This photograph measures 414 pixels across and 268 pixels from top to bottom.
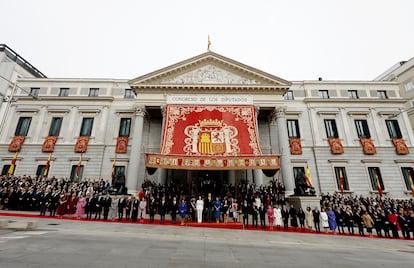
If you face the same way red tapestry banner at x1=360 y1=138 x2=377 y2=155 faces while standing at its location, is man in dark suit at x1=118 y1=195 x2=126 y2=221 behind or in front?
in front

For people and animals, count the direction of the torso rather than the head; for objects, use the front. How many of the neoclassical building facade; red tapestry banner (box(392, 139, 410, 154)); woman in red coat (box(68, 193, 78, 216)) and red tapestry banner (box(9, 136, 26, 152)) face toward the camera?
4

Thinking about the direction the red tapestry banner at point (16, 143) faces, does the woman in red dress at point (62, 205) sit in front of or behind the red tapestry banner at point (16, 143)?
in front

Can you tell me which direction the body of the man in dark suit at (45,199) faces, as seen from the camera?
toward the camera

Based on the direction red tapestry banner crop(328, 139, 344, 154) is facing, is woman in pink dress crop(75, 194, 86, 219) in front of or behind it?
in front

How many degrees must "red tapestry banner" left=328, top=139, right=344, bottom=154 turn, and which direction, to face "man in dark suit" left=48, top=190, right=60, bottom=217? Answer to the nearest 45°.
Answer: approximately 45° to its right

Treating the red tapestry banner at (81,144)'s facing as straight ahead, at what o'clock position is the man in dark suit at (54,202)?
The man in dark suit is roughly at 12 o'clock from the red tapestry banner.

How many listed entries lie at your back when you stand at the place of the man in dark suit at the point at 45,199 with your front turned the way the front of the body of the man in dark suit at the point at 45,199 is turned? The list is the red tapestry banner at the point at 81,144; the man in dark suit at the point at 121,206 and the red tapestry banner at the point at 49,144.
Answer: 2

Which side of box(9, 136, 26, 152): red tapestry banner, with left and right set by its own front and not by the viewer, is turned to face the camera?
front

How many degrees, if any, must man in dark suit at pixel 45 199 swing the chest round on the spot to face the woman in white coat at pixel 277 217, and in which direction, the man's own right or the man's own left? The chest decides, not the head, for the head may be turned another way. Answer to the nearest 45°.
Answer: approximately 45° to the man's own left

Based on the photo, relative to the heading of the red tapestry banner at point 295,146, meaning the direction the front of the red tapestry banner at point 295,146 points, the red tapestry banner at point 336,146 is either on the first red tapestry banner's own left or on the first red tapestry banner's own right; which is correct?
on the first red tapestry banner's own left

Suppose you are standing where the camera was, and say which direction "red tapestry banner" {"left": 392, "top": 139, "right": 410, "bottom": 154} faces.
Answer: facing the viewer

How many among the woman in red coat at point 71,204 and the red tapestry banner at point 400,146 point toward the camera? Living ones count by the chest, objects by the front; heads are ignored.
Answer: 2

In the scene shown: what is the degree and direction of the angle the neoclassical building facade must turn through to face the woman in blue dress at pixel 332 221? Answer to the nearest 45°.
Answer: approximately 45° to its left
